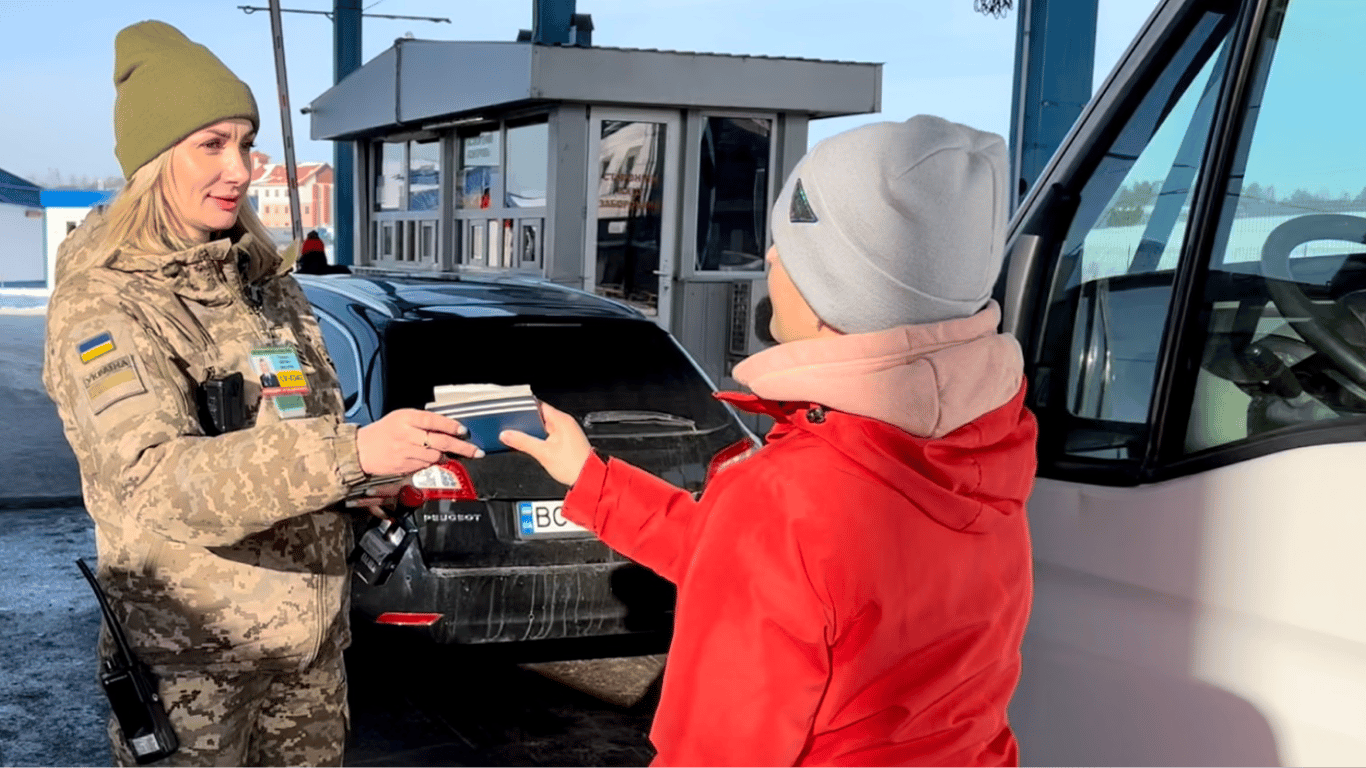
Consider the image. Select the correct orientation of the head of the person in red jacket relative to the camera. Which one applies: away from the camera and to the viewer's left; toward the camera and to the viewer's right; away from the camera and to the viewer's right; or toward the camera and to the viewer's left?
away from the camera and to the viewer's left

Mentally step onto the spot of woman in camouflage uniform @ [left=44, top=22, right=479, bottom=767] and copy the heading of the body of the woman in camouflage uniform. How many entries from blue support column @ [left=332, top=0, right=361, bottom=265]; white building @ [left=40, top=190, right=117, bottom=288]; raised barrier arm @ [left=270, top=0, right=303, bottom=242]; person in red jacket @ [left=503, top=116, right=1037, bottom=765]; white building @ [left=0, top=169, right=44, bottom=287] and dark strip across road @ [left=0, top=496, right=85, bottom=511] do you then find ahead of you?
1

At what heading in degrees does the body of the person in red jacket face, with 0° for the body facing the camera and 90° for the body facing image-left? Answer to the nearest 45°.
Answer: approximately 135°

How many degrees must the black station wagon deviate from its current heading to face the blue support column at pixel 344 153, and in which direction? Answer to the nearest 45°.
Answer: approximately 45° to its right

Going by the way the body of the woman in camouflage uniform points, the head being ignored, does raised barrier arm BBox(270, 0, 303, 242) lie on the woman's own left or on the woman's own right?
on the woman's own left

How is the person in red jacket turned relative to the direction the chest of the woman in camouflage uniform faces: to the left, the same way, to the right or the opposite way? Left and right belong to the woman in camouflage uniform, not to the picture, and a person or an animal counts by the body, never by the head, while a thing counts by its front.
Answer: the opposite way

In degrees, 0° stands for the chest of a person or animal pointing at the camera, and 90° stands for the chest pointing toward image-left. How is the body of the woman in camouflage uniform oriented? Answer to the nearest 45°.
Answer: approximately 315°

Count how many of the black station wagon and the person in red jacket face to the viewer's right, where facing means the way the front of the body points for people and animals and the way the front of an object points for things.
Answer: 0

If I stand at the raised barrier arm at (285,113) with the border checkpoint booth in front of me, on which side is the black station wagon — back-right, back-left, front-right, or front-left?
front-right

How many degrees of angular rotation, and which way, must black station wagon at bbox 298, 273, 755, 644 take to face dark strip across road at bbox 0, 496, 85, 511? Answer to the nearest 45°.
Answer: approximately 90° to its left

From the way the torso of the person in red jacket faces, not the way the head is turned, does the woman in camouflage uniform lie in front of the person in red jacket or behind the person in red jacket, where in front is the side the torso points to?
in front

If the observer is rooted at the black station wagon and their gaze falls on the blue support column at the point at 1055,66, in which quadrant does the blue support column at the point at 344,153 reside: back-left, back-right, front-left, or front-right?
front-left

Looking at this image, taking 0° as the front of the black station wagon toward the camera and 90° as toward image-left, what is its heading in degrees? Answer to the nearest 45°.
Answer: approximately 135°

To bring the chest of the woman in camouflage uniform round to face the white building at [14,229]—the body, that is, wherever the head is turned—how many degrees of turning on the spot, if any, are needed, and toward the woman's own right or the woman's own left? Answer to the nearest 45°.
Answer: approximately 135° to the woman's own left

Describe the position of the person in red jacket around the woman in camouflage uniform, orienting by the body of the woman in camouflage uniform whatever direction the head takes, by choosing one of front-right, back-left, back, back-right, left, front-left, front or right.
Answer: front

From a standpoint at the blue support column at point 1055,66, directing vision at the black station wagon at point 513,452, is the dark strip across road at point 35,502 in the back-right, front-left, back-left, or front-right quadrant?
front-right
